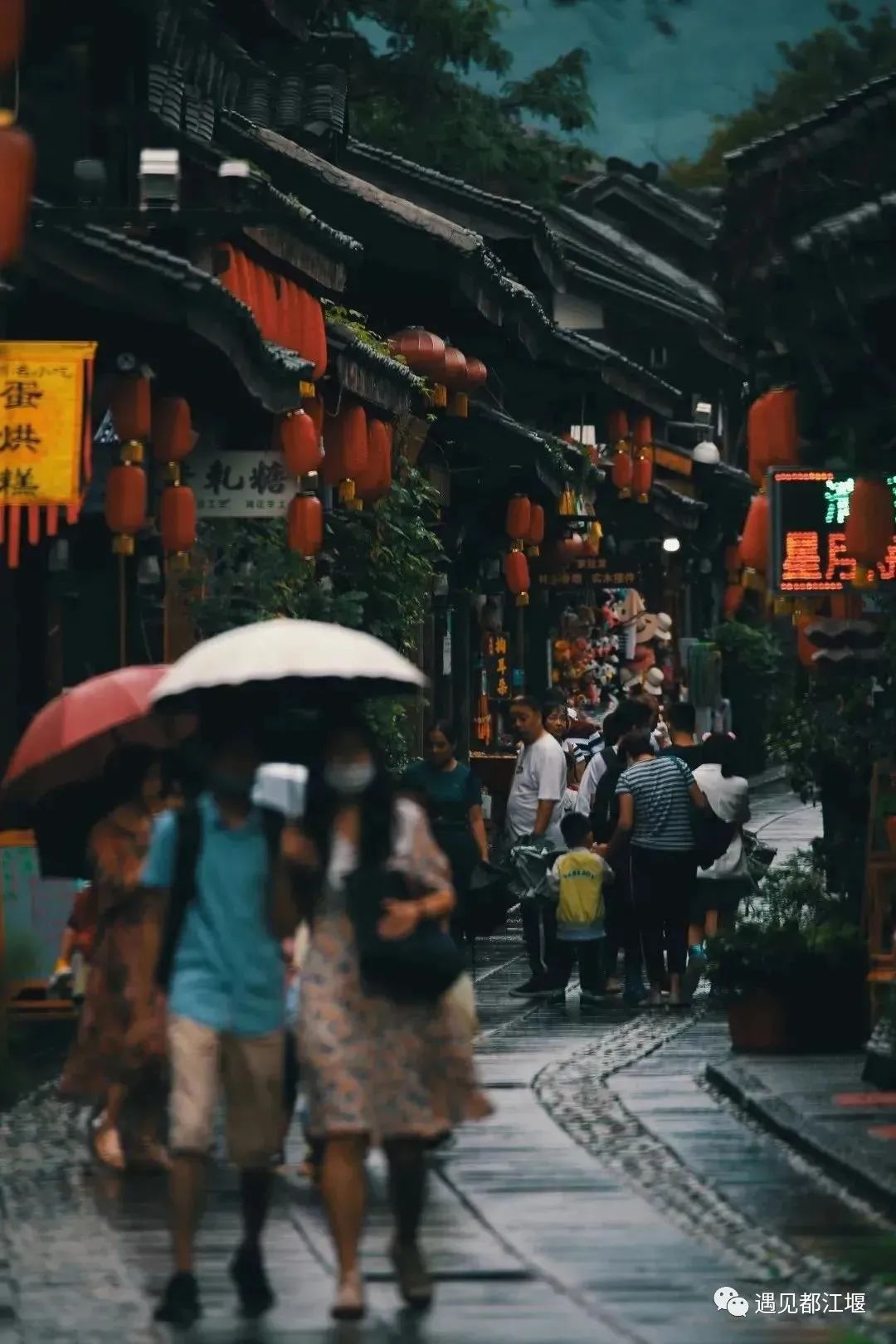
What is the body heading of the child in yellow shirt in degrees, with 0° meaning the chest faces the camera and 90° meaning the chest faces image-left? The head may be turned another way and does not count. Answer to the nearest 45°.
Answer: approximately 180°

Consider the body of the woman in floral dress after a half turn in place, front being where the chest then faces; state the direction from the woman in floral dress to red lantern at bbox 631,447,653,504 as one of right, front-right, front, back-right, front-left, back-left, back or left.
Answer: front

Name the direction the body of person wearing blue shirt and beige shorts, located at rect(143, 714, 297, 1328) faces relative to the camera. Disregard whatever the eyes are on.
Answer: toward the camera

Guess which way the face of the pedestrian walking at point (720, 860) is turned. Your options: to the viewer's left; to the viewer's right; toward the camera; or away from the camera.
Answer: away from the camera

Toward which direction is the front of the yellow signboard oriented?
toward the camera

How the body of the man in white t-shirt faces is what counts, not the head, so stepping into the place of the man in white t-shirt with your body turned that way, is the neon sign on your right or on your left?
on your left

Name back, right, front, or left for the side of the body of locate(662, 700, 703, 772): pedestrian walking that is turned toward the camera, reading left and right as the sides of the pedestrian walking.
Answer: back

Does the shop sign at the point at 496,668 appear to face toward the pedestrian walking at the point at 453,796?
yes

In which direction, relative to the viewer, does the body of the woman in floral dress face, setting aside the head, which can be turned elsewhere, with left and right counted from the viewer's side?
facing the viewer
